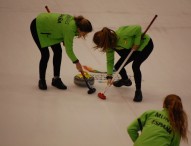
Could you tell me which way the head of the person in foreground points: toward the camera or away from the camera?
away from the camera

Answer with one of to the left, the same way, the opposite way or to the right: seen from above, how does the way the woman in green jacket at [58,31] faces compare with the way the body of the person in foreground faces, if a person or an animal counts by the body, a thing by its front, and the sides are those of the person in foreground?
to the right

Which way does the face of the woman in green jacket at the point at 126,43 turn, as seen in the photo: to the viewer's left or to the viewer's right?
to the viewer's left

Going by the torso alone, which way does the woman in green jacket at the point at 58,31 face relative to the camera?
to the viewer's right

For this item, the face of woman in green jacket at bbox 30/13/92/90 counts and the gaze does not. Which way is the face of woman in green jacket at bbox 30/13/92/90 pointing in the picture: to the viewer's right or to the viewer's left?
to the viewer's right

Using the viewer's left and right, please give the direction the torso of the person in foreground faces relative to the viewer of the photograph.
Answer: facing away from the viewer

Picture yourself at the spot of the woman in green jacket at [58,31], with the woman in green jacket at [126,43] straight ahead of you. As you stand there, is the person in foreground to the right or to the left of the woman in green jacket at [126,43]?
right

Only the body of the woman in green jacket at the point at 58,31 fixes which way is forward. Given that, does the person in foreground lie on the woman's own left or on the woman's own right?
on the woman's own right
